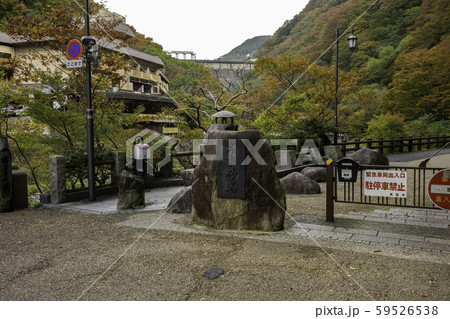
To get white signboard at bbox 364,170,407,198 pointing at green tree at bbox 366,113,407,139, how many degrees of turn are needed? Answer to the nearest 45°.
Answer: approximately 180°

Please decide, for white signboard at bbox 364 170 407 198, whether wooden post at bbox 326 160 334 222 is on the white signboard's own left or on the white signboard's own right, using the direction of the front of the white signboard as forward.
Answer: on the white signboard's own right

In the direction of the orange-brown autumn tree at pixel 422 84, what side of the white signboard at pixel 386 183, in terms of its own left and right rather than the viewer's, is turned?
back

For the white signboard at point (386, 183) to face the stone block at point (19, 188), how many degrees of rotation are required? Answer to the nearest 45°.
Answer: approximately 90° to its right

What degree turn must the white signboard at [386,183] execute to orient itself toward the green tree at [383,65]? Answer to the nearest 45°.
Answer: approximately 180°

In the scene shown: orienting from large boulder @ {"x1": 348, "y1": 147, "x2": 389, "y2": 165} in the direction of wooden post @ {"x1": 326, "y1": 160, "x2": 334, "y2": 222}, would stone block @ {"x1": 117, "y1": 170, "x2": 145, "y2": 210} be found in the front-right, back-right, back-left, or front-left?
front-right

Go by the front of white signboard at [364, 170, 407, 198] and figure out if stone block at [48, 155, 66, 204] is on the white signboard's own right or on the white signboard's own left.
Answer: on the white signboard's own right

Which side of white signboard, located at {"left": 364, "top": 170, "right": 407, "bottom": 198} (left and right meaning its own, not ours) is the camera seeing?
front

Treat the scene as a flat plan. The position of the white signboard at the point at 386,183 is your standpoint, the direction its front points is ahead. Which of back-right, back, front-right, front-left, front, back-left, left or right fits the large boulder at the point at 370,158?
back

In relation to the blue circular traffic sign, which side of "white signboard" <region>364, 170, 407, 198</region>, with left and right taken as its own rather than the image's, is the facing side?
right

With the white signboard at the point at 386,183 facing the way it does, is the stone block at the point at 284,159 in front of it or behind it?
behind
